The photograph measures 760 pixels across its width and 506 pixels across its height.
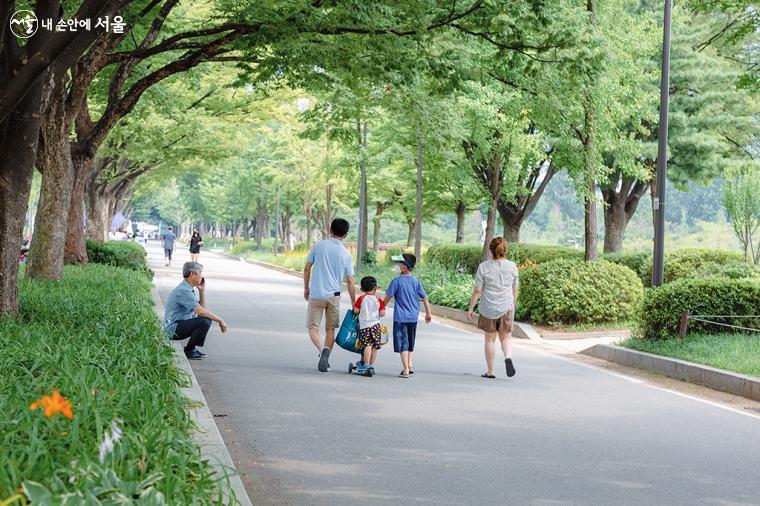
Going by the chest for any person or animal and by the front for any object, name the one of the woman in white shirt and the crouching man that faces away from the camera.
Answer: the woman in white shirt

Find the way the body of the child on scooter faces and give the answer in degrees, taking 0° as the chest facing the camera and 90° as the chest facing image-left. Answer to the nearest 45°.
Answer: approximately 180°

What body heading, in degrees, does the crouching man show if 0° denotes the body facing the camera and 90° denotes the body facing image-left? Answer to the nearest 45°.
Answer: approximately 270°

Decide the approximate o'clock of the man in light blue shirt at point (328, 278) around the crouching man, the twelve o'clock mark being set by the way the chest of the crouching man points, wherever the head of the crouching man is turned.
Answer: The man in light blue shirt is roughly at 1 o'clock from the crouching man.

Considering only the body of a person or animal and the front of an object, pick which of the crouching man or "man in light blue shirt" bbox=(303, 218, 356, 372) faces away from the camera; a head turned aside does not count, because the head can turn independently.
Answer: the man in light blue shirt

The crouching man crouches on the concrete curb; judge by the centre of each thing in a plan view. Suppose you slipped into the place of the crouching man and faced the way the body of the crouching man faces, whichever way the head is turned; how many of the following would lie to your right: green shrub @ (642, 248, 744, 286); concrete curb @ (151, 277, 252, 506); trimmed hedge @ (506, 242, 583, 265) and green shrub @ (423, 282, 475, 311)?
1

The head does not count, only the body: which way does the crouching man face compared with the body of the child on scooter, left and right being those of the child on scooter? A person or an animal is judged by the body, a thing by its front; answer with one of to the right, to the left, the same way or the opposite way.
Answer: to the right

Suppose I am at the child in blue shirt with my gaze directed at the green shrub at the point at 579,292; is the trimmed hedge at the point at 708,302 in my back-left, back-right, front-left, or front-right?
front-right

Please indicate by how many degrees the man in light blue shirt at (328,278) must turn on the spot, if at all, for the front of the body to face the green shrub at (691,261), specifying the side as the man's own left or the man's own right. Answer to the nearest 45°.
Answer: approximately 45° to the man's own right

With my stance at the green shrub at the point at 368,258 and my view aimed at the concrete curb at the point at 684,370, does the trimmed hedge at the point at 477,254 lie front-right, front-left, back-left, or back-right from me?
front-left

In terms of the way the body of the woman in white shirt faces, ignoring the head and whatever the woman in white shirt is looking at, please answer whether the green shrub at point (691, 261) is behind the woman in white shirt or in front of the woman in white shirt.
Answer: in front

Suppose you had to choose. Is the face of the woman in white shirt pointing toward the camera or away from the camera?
away from the camera

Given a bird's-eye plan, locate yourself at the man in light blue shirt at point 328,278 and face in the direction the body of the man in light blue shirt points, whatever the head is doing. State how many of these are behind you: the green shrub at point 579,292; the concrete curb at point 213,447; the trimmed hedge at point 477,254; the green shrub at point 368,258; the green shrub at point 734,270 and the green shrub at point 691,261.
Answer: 1

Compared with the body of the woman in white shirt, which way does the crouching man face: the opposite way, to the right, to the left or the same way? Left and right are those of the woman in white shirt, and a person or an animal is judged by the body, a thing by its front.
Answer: to the right

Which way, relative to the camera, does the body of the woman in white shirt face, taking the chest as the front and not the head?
away from the camera

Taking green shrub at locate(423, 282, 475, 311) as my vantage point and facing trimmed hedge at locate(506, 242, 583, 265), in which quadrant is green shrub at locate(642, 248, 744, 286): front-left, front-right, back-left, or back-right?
front-right

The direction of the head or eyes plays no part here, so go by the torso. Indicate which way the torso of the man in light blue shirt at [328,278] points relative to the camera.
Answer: away from the camera

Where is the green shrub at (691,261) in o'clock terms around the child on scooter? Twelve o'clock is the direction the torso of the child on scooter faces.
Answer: The green shrub is roughly at 1 o'clock from the child on scooter.
